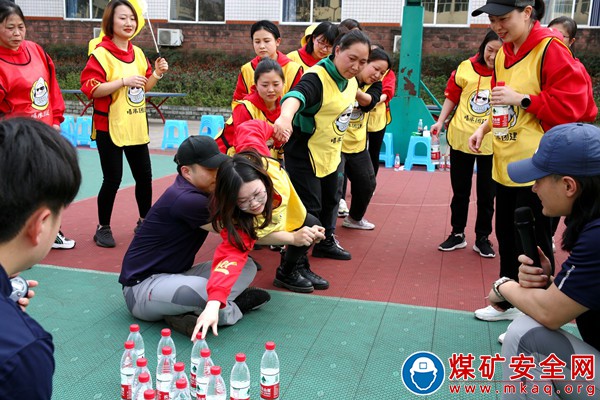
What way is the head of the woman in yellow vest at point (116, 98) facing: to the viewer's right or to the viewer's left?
to the viewer's right

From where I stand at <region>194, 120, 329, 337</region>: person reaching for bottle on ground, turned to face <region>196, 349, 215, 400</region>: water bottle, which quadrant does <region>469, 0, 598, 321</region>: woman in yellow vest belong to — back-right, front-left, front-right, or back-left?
back-left

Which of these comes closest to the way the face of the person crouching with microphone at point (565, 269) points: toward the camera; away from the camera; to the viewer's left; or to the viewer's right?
to the viewer's left

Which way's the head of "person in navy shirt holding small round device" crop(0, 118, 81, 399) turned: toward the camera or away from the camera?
away from the camera

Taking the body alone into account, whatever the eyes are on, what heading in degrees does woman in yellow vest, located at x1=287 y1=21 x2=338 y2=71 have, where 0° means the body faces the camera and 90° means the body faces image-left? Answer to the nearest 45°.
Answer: approximately 315°

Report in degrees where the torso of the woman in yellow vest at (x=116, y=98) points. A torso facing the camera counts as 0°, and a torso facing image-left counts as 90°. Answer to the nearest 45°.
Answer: approximately 315°

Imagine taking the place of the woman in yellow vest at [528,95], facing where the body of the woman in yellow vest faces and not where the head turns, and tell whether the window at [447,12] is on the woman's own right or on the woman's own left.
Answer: on the woman's own right

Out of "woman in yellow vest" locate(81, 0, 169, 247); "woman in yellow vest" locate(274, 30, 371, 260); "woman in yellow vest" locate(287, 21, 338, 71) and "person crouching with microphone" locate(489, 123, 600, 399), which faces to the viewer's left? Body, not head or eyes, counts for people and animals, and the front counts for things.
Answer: the person crouching with microphone

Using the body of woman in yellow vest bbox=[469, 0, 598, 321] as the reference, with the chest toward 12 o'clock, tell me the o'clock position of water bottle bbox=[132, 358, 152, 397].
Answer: The water bottle is roughly at 12 o'clock from the woman in yellow vest.

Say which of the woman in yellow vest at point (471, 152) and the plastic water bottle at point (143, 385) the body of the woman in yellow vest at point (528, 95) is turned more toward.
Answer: the plastic water bottle

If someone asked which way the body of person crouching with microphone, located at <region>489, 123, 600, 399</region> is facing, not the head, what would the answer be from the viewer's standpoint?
to the viewer's left

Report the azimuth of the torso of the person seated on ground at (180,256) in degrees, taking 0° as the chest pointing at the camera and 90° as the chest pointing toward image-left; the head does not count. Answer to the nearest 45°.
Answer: approximately 270°
